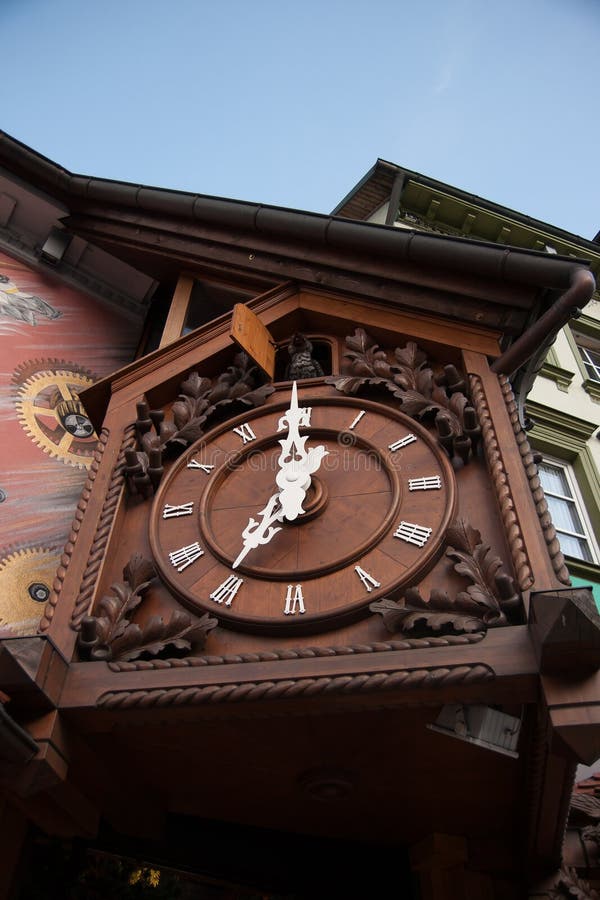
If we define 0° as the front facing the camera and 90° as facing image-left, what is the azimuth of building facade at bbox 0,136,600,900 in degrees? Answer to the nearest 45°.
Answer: approximately 0°
